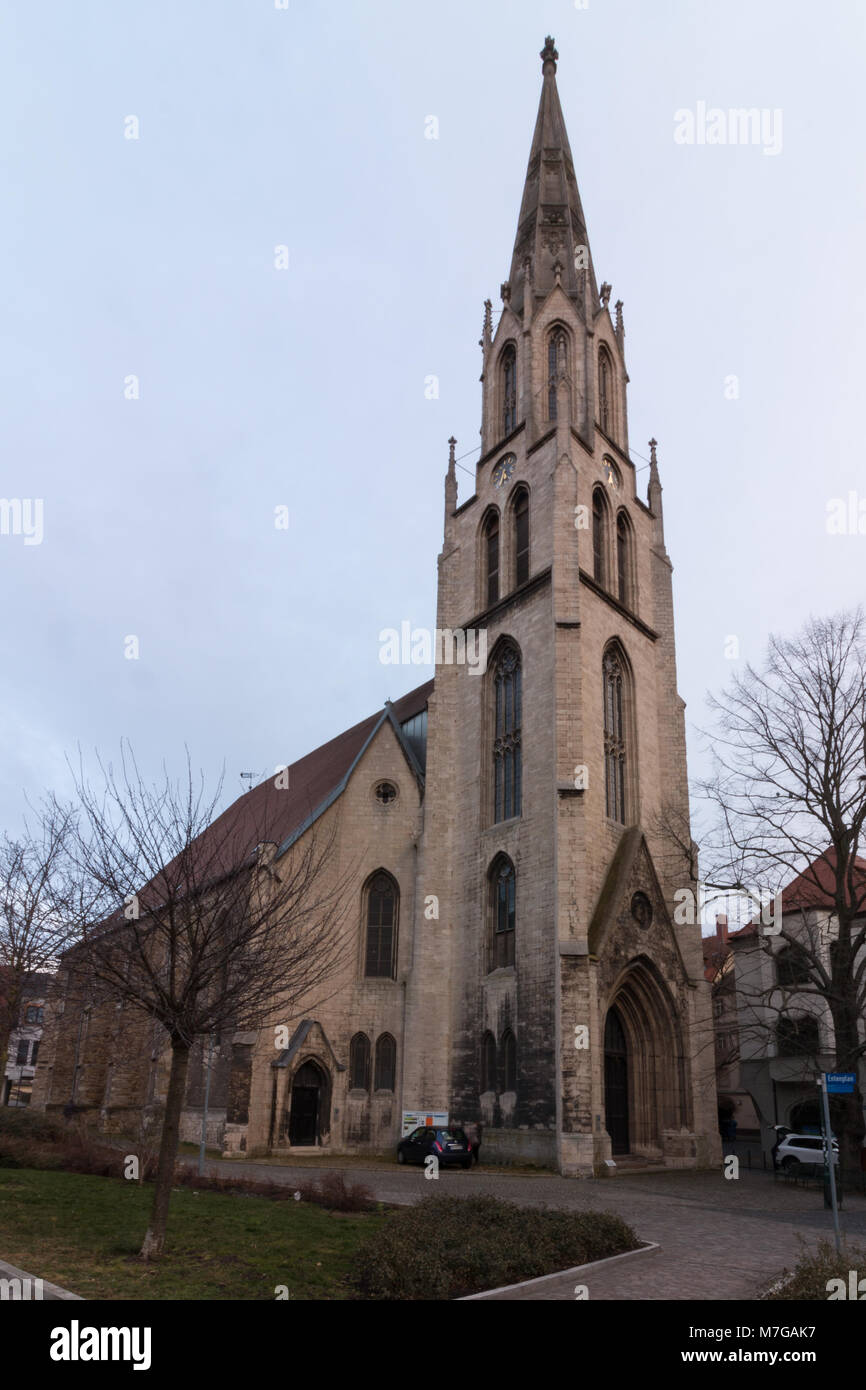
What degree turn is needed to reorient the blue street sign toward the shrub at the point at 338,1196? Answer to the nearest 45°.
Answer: approximately 90° to its right

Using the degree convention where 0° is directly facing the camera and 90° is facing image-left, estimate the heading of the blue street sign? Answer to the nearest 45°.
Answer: approximately 0°

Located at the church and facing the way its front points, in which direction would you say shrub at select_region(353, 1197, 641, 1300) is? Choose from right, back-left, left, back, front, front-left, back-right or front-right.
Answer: front-right

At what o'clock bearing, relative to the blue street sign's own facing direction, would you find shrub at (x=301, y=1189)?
The shrub is roughly at 3 o'clock from the blue street sign.

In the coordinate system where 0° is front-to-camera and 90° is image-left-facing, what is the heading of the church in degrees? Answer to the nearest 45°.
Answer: approximately 315°

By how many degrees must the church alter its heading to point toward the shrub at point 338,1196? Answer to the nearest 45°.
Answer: approximately 45° to its right
